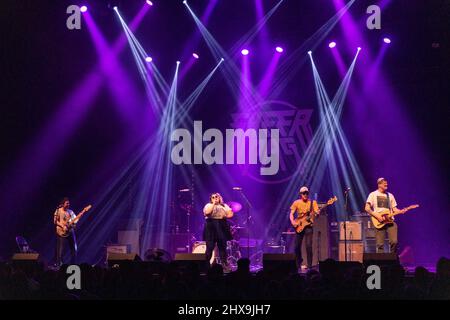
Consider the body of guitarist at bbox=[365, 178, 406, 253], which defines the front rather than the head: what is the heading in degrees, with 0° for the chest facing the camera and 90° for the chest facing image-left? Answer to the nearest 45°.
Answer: approximately 0°

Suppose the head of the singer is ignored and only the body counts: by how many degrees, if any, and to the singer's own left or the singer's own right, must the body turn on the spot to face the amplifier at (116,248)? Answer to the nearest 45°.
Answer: approximately 135° to the singer's own right

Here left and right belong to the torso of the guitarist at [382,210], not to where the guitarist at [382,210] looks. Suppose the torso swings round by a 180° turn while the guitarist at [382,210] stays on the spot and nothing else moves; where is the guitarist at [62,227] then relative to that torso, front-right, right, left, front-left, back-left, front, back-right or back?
left

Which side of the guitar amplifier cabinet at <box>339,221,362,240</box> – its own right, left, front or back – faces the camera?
front

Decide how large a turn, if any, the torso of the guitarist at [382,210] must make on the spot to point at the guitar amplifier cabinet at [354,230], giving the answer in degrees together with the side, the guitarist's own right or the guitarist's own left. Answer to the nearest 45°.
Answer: approximately 180°

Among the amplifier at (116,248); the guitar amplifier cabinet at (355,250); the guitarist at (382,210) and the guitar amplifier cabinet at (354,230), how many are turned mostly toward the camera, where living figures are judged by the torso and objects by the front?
4

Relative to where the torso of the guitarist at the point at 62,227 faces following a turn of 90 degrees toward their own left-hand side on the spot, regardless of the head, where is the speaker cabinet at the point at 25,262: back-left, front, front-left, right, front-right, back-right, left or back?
back-right

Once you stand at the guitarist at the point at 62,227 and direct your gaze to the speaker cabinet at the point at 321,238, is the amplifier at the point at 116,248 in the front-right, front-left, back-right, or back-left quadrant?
front-left

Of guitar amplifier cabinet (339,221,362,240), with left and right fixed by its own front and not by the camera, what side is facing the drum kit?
right

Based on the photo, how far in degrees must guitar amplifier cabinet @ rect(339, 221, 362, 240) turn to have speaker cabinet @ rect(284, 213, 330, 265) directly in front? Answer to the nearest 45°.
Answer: approximately 90° to its right

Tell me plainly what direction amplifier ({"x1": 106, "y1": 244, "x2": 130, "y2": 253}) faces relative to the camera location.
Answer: facing the viewer
